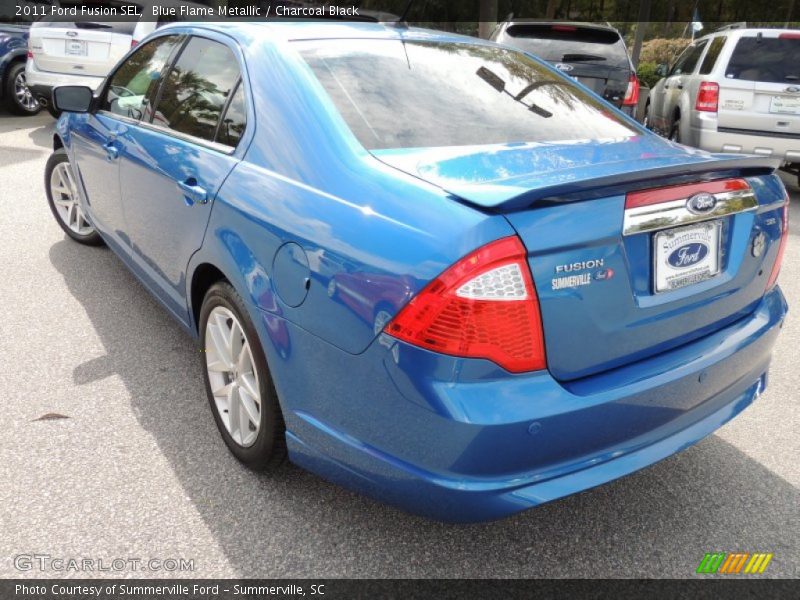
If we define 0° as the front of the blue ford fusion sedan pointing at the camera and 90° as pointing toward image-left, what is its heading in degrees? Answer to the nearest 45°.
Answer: approximately 135°

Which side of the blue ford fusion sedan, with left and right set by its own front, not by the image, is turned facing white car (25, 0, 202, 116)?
front

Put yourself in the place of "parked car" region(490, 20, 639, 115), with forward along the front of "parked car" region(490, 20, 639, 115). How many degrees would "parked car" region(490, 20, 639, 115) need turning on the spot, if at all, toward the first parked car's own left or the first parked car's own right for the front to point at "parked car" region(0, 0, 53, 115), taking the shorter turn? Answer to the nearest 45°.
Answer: approximately 90° to the first parked car's own left

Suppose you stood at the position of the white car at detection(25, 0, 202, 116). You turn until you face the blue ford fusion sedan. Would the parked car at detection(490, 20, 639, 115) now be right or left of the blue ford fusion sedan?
left

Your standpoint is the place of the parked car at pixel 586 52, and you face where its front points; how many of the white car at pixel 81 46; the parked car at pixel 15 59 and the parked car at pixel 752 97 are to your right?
1

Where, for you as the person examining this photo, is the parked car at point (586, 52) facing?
facing away from the viewer

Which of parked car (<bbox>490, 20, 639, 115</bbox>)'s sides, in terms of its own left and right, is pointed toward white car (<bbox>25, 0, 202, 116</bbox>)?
left

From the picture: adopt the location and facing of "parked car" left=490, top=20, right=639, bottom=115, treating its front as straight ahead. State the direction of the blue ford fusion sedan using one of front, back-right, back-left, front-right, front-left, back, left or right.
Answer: back

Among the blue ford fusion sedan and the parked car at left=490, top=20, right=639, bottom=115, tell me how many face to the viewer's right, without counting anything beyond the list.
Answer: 0

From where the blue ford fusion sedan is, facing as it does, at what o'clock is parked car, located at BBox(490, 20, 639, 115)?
The parked car is roughly at 2 o'clock from the blue ford fusion sedan.

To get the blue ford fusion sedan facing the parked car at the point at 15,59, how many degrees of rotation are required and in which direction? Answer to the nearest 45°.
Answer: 0° — it already faces it

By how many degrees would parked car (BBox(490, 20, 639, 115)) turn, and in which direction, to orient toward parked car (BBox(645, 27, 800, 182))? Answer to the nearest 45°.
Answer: approximately 90° to its right
